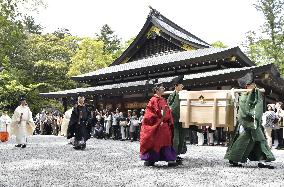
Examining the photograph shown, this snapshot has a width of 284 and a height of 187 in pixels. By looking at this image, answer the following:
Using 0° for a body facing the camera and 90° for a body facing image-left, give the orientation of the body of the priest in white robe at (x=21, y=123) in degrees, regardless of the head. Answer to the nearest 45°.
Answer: approximately 0°
